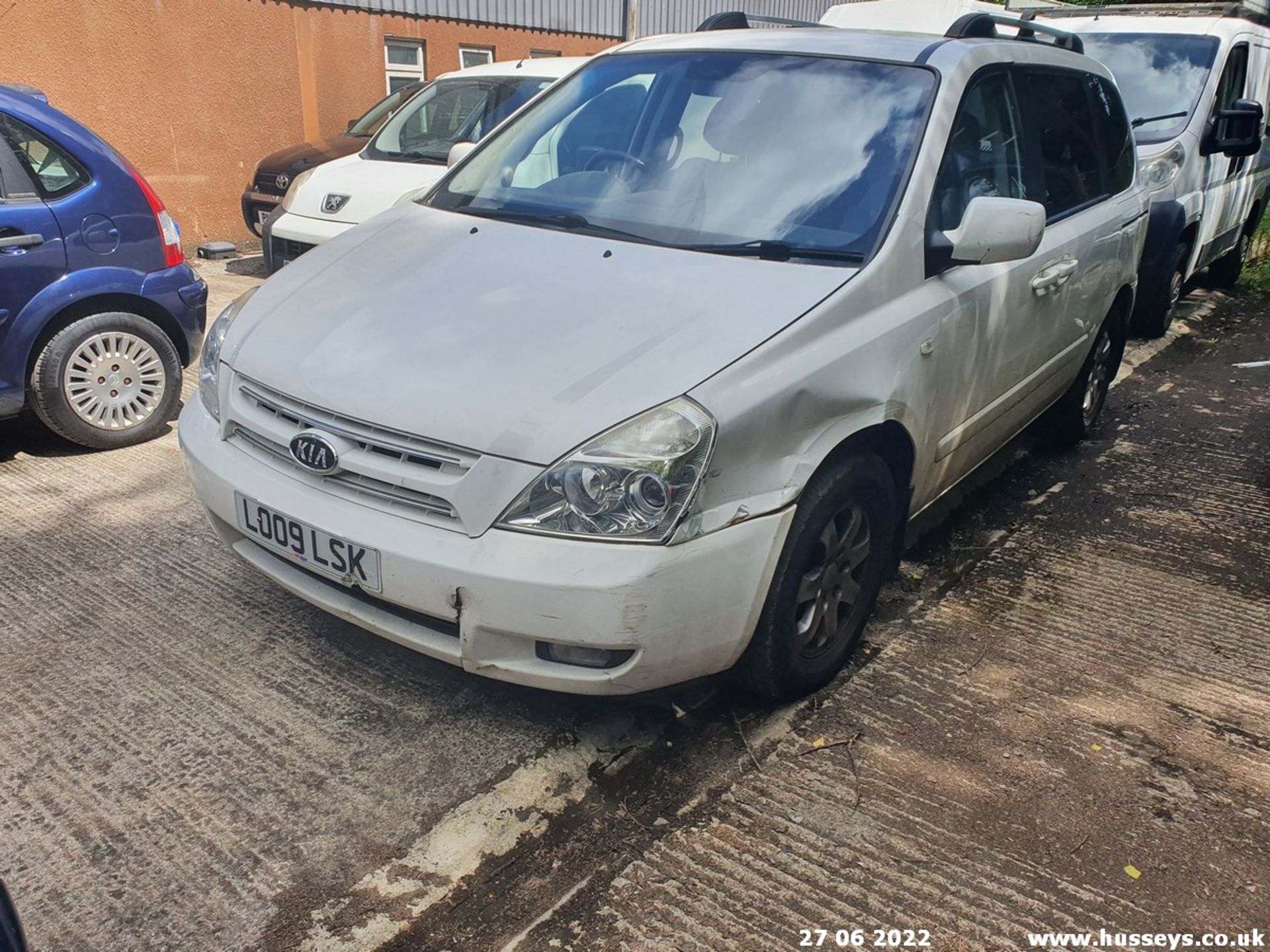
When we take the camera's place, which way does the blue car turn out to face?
facing to the left of the viewer

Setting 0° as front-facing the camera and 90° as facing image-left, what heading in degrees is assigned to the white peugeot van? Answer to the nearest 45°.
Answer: approximately 45°

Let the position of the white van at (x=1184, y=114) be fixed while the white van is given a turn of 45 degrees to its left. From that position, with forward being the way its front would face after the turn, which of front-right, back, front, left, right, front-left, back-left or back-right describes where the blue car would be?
front-right

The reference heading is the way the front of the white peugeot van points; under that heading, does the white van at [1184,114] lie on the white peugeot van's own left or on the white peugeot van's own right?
on the white peugeot van's own left

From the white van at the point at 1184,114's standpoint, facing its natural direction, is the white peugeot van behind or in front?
in front

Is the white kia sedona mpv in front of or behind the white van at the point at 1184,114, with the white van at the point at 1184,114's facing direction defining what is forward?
in front

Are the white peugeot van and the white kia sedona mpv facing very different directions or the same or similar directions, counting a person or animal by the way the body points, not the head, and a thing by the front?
same or similar directions

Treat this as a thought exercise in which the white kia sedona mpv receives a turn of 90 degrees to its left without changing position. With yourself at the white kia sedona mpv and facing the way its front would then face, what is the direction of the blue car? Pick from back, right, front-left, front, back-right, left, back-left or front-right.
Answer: back

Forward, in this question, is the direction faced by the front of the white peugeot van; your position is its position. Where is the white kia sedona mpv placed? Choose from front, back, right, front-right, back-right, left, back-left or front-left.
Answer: front-left

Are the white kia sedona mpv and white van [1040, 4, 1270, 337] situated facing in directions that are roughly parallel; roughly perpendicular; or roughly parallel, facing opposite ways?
roughly parallel

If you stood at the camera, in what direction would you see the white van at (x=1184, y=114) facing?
facing the viewer and to the left of the viewer
